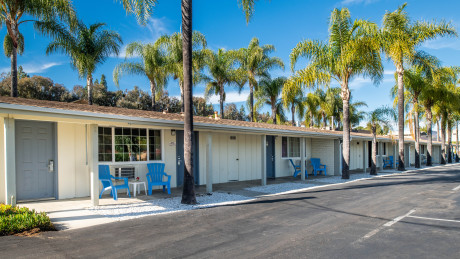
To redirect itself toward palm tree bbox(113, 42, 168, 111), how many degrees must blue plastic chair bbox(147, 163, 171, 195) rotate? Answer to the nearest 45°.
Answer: approximately 180°

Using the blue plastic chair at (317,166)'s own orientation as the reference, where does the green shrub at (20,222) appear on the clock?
The green shrub is roughly at 2 o'clock from the blue plastic chair.

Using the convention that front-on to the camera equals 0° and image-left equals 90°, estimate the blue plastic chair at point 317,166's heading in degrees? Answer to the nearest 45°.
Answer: approximately 315°

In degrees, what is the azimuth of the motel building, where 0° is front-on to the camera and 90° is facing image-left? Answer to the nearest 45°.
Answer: approximately 315°

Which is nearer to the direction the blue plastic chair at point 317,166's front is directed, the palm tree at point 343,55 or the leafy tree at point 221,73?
the palm tree

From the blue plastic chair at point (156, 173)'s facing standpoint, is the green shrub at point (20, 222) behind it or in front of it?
in front
